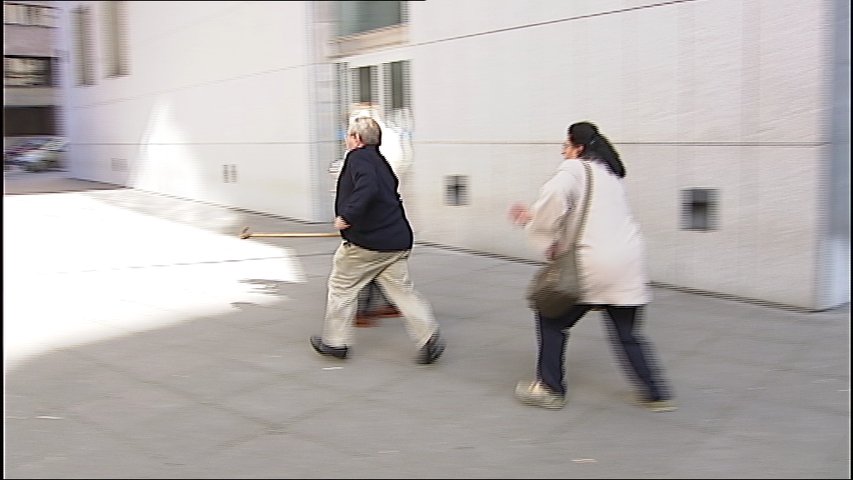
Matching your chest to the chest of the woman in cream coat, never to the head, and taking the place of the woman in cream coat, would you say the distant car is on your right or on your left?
on your right

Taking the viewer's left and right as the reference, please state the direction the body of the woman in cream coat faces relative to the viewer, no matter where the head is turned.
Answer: facing to the left of the viewer

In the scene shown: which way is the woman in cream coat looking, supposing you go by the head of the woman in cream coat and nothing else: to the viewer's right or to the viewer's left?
to the viewer's left
